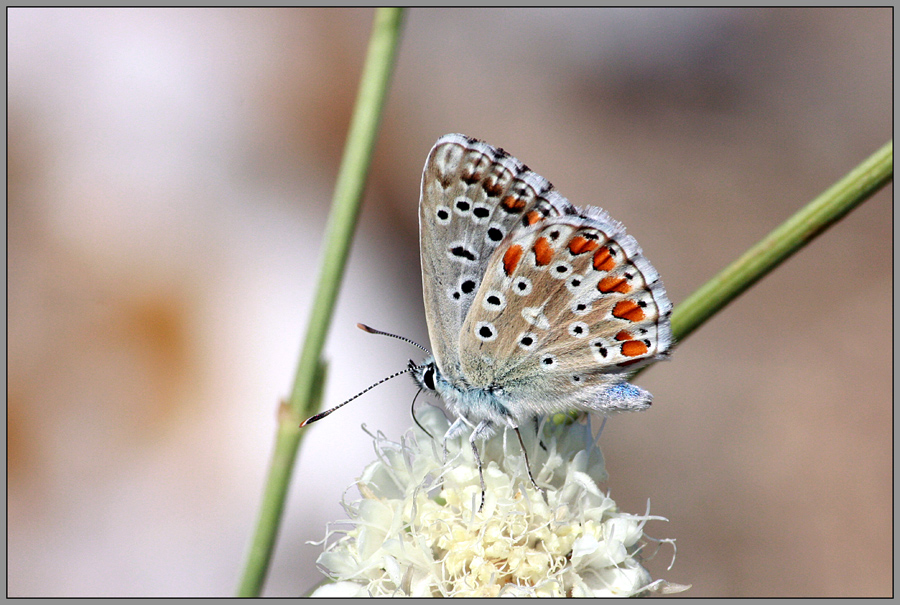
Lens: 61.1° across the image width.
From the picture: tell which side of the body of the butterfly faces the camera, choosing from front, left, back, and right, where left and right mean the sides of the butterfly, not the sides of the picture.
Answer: left

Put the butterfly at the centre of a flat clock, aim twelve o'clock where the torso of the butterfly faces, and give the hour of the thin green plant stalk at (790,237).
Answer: The thin green plant stalk is roughly at 6 o'clock from the butterfly.

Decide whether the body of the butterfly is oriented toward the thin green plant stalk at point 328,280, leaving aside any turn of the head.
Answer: yes
